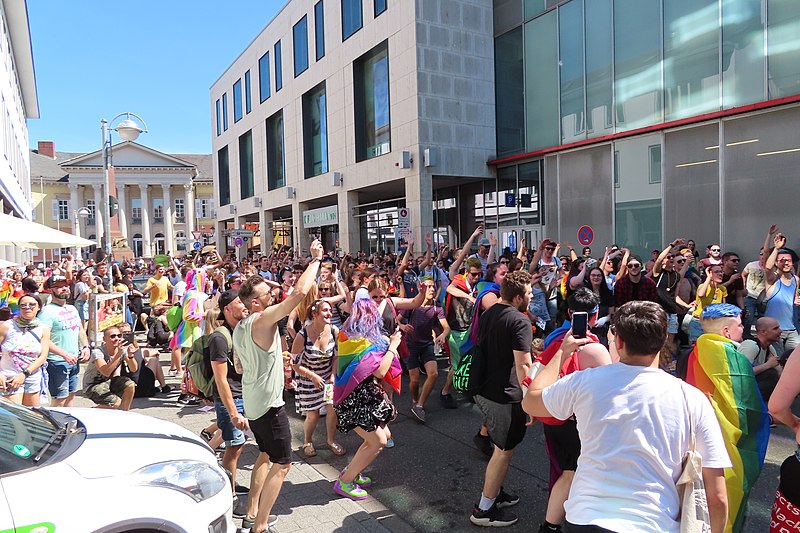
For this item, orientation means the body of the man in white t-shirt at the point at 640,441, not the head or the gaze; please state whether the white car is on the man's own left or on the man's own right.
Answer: on the man's own left

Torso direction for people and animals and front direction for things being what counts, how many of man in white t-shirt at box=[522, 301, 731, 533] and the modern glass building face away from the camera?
1

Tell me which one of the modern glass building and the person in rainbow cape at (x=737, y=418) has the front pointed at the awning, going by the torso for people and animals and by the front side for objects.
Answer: the modern glass building

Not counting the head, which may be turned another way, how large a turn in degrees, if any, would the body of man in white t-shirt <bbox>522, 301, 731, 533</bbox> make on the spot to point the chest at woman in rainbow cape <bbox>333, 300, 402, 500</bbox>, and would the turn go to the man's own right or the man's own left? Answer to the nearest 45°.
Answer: approximately 45° to the man's own left

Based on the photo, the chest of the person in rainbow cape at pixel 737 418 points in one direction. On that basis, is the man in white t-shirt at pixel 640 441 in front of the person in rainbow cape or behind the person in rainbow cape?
behind

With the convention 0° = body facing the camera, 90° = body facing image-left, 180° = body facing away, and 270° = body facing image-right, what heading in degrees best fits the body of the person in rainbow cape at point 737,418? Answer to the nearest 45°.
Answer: approximately 225°

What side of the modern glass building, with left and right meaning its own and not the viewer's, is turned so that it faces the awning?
front

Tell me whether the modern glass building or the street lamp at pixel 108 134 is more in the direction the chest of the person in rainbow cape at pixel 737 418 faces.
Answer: the modern glass building

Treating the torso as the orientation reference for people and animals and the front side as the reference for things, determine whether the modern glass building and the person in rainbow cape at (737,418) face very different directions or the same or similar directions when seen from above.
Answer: very different directions

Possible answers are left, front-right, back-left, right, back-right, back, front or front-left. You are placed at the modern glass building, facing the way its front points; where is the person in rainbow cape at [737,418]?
front-left

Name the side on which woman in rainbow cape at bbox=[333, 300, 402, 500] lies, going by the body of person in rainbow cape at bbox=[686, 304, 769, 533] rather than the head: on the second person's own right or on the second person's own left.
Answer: on the second person's own left

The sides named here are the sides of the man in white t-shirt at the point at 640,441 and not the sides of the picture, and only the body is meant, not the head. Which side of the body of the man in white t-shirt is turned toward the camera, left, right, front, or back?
back

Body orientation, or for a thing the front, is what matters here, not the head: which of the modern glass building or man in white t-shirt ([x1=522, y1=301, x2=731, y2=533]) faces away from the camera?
the man in white t-shirt

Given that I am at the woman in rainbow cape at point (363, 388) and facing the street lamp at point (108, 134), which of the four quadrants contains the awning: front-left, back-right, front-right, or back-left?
front-left

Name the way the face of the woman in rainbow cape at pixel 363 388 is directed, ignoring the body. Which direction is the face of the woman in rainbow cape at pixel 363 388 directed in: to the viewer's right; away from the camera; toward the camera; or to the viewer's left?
away from the camera

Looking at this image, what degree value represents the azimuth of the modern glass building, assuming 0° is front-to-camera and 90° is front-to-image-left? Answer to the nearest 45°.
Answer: approximately 45°

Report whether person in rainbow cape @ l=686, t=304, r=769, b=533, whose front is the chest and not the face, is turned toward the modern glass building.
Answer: yes
